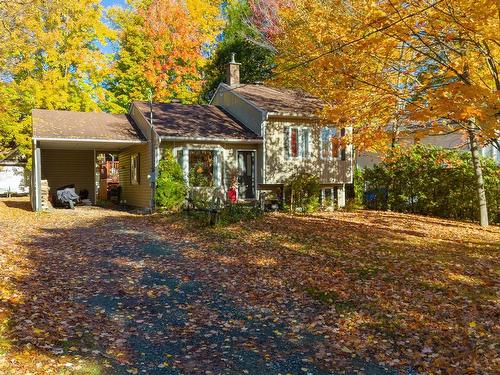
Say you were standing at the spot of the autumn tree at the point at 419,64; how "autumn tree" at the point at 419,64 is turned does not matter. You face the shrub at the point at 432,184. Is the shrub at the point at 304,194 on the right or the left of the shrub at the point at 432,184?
left

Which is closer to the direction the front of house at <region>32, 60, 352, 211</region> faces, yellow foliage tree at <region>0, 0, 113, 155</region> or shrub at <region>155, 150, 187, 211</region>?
the shrub

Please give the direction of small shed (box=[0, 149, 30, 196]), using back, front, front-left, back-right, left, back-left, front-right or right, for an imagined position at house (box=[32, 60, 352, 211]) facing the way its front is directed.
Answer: back-right

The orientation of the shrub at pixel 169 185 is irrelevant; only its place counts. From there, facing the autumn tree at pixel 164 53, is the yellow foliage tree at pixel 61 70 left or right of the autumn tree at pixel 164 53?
left

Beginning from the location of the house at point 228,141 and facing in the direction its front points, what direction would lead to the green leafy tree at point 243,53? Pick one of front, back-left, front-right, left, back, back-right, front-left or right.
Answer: back

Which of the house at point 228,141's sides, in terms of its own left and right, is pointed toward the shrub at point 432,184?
left
